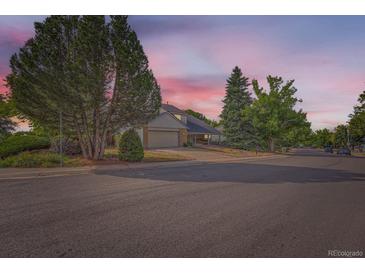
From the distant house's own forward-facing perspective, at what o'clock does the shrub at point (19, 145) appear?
The shrub is roughly at 3 o'clock from the distant house.

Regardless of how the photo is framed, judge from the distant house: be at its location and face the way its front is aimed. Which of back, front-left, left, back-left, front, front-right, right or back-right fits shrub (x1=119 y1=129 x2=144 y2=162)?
front-right

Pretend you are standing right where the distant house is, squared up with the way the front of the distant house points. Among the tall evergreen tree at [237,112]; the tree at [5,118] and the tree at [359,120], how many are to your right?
1

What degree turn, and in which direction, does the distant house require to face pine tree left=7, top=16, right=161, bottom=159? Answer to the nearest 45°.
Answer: approximately 45° to its right

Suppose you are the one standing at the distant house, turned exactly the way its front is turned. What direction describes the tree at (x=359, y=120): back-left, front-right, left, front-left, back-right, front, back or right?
front-left

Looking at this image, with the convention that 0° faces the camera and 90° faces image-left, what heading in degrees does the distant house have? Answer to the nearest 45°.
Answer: approximately 315°

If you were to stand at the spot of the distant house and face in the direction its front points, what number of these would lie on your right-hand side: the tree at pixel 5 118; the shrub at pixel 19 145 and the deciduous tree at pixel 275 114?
2

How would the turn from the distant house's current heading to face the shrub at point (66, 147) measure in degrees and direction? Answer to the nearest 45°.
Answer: approximately 90° to its right

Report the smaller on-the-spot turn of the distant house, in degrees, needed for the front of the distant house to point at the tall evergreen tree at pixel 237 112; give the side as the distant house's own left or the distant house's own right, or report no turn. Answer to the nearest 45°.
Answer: approximately 90° to the distant house's own left

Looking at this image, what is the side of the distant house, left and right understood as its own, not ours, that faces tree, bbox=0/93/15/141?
right
